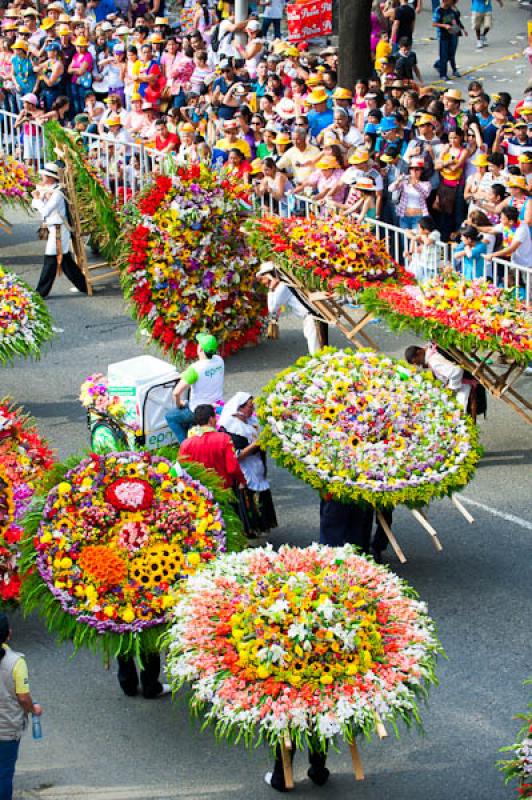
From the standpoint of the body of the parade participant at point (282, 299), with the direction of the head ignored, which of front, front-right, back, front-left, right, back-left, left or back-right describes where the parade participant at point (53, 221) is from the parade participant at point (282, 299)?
front-right

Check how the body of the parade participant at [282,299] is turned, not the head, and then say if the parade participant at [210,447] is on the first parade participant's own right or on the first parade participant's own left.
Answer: on the first parade participant's own left

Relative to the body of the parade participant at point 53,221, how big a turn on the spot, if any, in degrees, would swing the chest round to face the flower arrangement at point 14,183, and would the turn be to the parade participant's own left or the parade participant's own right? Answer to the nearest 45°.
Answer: approximately 45° to the parade participant's own right

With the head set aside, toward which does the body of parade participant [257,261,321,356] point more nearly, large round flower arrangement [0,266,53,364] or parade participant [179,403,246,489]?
the large round flower arrangement

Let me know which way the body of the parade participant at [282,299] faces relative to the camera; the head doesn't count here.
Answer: to the viewer's left

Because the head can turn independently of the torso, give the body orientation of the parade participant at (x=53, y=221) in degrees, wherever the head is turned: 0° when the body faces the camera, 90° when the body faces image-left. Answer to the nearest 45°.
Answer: approximately 90°
